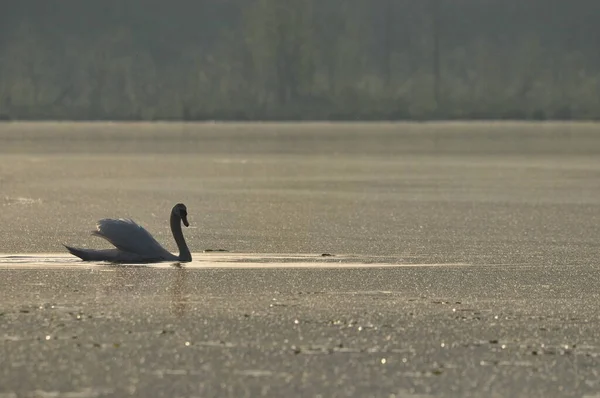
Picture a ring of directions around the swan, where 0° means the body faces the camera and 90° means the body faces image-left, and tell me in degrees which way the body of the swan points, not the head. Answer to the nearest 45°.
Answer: approximately 270°
